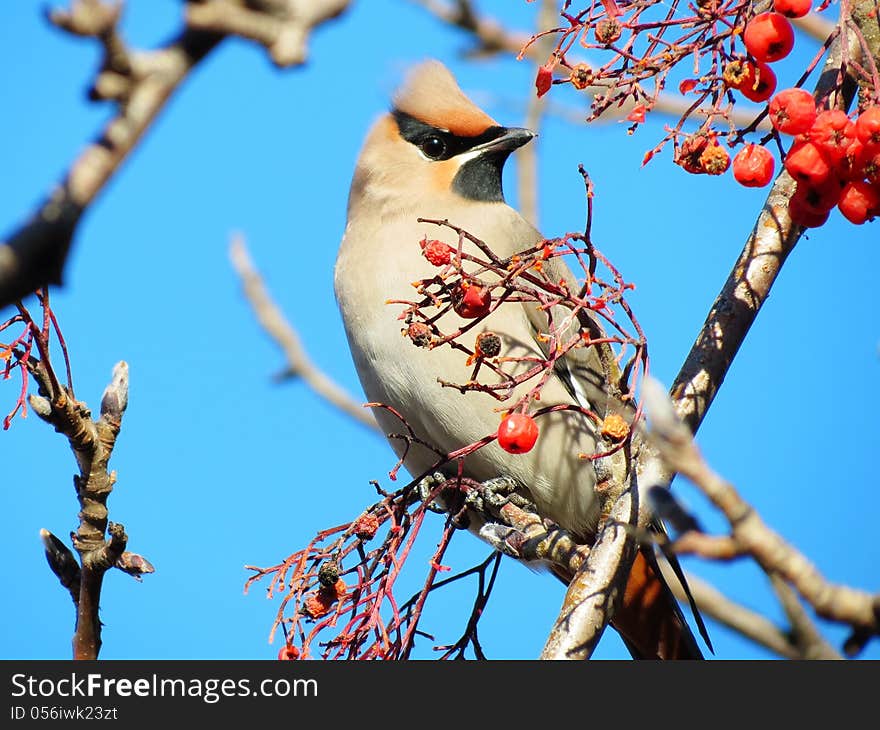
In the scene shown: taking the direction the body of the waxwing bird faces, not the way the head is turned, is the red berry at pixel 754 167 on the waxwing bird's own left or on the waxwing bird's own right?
on the waxwing bird's own left

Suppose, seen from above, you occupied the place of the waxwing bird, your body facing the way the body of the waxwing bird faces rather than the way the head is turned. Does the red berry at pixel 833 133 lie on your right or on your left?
on your left

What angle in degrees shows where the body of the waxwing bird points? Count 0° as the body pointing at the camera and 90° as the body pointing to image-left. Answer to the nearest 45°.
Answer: approximately 45°

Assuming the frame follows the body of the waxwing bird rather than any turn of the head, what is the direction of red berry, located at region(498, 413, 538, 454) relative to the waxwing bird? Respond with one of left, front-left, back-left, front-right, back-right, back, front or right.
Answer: front-left
